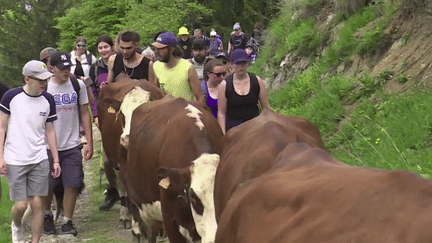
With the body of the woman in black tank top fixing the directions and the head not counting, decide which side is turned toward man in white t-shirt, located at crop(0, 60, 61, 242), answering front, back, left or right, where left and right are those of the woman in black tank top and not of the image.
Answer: right

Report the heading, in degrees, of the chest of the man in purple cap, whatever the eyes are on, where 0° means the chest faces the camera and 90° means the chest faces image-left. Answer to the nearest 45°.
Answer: approximately 45°

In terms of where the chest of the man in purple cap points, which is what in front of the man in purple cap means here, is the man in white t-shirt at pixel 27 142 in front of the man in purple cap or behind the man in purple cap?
in front

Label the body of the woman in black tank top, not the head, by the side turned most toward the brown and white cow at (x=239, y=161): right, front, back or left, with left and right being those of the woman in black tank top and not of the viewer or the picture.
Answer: front

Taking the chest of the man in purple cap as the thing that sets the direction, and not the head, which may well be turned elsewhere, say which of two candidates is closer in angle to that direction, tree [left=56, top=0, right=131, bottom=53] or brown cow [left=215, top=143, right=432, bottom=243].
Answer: the brown cow

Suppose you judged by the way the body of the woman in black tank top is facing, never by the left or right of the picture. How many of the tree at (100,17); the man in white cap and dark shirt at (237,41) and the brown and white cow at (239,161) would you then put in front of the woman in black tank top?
1

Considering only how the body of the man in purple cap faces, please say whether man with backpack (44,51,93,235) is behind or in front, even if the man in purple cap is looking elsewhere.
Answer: in front

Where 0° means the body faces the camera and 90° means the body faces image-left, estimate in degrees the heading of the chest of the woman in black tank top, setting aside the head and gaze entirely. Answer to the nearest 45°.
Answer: approximately 0°

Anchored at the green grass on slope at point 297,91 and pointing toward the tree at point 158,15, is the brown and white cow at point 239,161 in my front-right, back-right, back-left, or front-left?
back-left

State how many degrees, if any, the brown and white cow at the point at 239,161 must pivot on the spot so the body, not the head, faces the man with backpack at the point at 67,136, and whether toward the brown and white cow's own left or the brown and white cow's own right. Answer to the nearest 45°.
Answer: approximately 90° to the brown and white cow's own right
